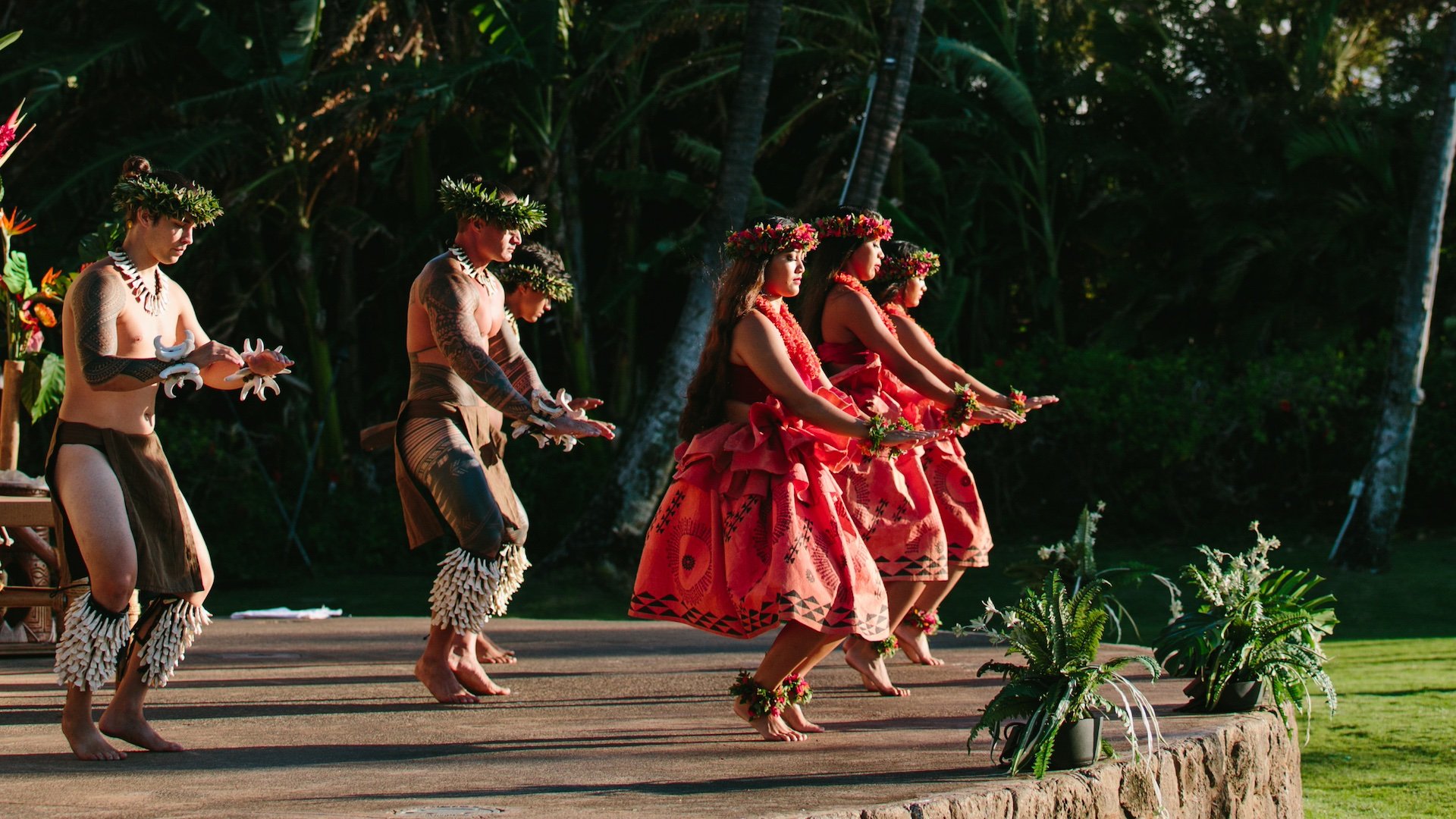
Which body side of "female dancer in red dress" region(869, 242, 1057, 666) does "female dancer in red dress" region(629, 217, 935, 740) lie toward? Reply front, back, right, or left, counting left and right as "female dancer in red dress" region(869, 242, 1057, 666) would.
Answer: right

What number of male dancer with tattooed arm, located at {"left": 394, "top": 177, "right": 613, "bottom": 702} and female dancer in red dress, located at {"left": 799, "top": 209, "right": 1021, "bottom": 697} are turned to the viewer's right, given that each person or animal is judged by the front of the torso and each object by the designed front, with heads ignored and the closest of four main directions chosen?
2

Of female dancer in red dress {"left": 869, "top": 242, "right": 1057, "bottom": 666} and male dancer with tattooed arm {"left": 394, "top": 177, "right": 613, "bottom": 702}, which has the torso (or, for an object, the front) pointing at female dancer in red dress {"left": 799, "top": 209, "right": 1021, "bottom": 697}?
the male dancer with tattooed arm

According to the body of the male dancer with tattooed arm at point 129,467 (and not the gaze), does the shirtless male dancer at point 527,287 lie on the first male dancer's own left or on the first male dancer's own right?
on the first male dancer's own left

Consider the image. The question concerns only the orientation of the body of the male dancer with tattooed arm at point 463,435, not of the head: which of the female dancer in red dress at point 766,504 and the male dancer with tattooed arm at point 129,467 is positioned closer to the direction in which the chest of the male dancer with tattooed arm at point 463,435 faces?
the female dancer in red dress

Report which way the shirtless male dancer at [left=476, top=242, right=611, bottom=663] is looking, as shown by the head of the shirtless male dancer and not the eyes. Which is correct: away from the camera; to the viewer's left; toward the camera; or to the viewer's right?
to the viewer's right

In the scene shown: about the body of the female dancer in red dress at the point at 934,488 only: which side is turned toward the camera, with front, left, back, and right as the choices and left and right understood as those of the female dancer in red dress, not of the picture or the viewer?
right

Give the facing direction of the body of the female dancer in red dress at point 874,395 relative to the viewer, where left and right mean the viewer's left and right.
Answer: facing to the right of the viewer

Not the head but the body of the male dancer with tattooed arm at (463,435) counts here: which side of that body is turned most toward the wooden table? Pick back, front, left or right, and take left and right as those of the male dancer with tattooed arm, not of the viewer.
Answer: back

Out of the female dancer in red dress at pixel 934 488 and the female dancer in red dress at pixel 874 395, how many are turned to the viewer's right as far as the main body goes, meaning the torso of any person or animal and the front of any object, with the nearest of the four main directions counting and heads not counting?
2

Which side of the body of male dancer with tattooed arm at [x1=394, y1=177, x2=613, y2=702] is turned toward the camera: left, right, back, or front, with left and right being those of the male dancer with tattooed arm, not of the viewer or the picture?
right

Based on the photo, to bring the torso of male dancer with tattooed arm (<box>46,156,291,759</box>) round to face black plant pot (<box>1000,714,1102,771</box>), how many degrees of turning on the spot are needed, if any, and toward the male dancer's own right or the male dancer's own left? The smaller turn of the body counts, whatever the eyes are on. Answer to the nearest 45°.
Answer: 0° — they already face it

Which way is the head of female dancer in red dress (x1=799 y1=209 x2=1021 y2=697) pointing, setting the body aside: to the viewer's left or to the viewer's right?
to the viewer's right

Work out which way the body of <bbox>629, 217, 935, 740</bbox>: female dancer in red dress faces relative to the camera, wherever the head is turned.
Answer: to the viewer's right
